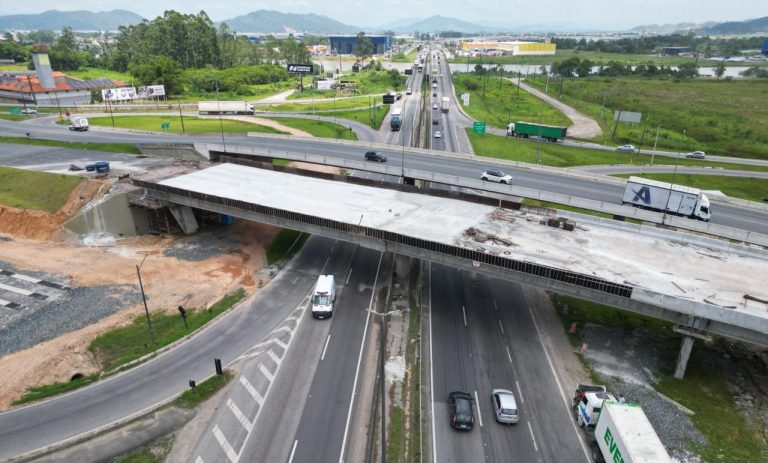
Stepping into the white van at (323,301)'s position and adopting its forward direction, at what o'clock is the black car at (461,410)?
The black car is roughly at 11 o'clock from the white van.

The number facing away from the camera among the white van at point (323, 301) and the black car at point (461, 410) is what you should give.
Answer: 1

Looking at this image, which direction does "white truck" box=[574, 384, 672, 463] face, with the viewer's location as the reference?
facing away from the viewer and to the left of the viewer

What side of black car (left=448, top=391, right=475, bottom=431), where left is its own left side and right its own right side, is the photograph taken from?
back

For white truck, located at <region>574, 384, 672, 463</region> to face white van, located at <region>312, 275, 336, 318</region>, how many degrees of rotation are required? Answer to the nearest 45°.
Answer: approximately 45° to its left

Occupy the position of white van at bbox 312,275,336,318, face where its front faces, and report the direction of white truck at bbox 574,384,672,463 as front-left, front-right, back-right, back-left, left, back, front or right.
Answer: front-left

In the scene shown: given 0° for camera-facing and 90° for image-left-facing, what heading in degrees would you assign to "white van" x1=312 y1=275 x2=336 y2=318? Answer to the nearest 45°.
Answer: approximately 0°

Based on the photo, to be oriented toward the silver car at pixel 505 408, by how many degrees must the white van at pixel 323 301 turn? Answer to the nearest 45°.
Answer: approximately 45° to its left

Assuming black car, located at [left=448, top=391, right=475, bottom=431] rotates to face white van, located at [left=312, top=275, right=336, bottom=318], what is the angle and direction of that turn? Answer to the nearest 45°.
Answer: approximately 45° to its left

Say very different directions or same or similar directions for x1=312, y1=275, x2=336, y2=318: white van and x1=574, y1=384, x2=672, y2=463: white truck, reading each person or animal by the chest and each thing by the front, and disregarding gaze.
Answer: very different directions

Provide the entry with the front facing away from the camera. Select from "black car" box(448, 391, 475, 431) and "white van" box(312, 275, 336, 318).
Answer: the black car
